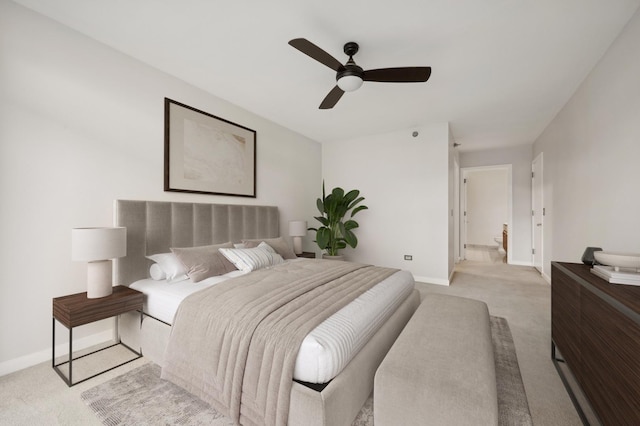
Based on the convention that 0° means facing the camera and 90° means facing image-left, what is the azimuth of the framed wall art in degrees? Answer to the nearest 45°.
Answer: approximately 315°

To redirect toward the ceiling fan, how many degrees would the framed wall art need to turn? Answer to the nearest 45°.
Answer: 0° — it already faces it

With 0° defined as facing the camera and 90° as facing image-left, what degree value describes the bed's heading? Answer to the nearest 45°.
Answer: approximately 315°
